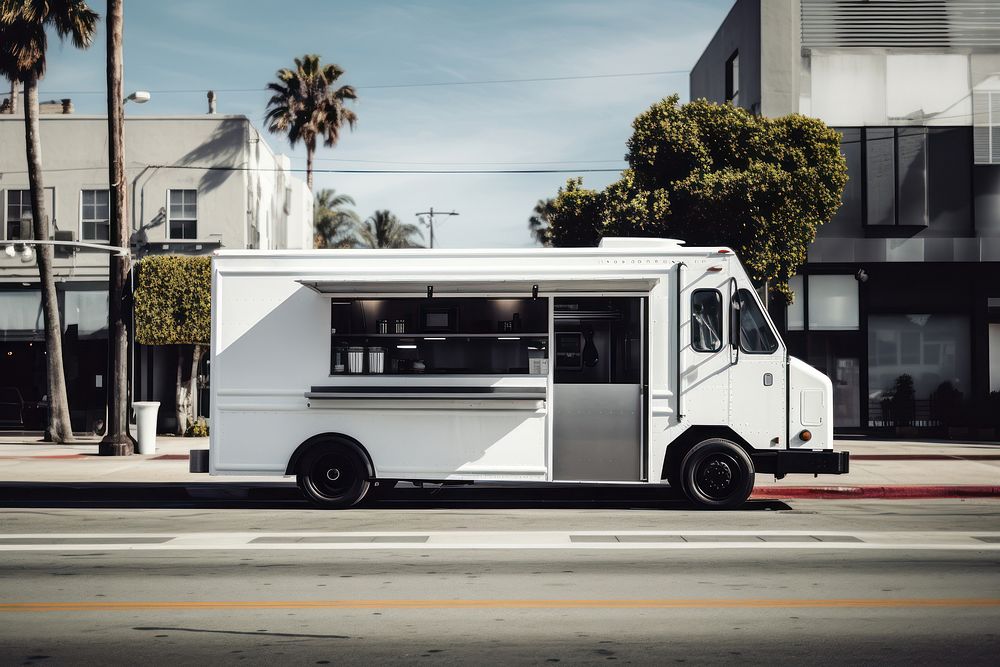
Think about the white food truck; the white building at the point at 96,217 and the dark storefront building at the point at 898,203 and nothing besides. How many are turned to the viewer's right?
1

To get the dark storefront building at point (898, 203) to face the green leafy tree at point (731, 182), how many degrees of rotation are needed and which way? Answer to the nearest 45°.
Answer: approximately 45° to its right

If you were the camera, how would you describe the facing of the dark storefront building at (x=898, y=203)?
facing the viewer

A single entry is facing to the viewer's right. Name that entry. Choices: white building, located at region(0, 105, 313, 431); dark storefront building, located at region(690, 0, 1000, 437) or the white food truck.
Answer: the white food truck

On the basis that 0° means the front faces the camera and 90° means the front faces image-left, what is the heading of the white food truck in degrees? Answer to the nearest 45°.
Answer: approximately 270°

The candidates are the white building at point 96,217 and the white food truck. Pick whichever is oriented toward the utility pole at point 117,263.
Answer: the white building

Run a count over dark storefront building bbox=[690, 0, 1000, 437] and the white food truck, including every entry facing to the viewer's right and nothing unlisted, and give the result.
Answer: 1

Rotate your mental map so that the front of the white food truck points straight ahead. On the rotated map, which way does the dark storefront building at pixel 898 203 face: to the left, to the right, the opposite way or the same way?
to the right

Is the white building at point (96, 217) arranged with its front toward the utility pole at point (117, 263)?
yes

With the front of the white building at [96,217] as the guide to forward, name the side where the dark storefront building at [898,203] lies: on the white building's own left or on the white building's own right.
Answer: on the white building's own left

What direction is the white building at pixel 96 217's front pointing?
toward the camera

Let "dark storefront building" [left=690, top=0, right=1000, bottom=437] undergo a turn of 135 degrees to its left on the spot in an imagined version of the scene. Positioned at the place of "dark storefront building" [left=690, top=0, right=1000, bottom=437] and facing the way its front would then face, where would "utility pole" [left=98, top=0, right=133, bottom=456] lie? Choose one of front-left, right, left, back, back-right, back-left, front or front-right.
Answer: back

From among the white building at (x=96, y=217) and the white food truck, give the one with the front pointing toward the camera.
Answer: the white building

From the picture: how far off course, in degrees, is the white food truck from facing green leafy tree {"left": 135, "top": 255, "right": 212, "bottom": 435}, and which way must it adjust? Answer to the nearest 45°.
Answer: approximately 135° to its left

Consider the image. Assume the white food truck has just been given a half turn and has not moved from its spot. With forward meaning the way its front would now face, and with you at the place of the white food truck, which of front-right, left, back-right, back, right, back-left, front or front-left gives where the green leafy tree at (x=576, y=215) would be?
right

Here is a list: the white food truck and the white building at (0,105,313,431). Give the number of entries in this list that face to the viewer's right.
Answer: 1

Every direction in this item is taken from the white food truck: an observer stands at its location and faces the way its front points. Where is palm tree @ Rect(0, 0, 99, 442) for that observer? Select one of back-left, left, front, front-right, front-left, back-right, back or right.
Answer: back-left

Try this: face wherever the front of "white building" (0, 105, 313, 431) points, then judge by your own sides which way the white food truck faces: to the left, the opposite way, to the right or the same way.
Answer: to the left
